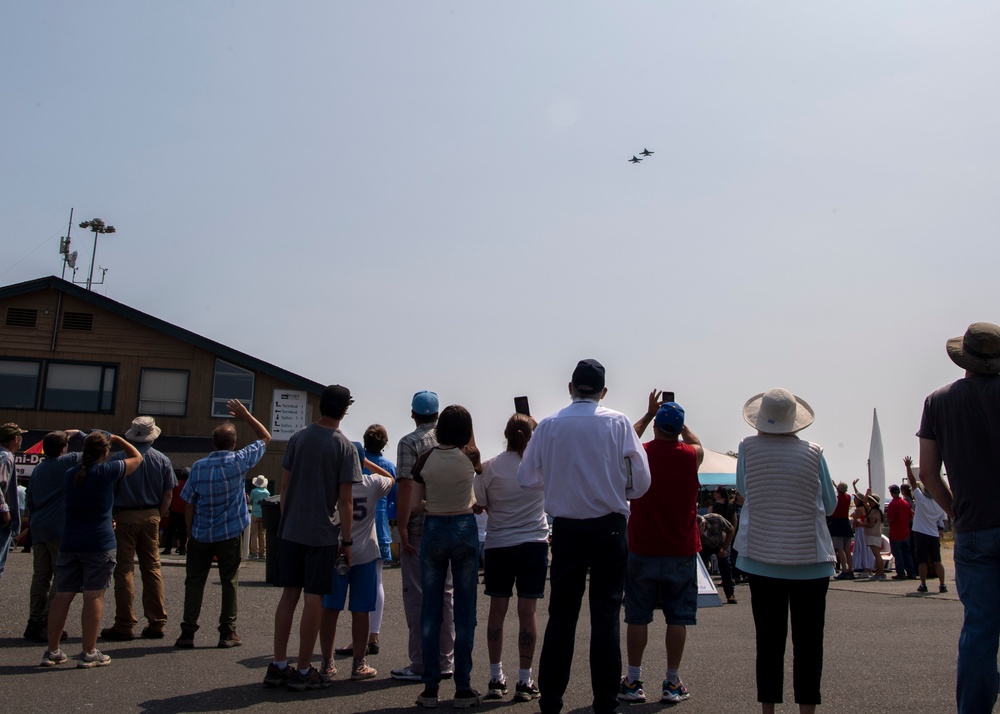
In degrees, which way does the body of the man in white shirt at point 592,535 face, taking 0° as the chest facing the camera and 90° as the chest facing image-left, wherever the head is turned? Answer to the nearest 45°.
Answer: approximately 180°

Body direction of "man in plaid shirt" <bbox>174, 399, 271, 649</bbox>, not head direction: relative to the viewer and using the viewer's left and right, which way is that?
facing away from the viewer

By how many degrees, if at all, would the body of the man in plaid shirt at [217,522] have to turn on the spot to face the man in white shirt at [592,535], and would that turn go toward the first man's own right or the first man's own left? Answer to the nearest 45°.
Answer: approximately 135° to the first man's own right

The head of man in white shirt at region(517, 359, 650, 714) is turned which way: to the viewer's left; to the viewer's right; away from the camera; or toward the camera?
away from the camera

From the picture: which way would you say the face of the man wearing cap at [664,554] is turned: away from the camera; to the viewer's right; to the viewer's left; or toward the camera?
away from the camera

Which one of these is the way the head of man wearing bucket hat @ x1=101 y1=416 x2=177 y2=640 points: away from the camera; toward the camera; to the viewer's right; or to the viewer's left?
away from the camera

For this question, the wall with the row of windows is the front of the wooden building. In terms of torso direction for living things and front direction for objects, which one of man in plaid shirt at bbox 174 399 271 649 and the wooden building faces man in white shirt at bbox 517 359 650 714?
the wooden building

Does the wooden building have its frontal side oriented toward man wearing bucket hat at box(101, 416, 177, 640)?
yes

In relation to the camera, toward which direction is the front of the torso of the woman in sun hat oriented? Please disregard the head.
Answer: away from the camera
